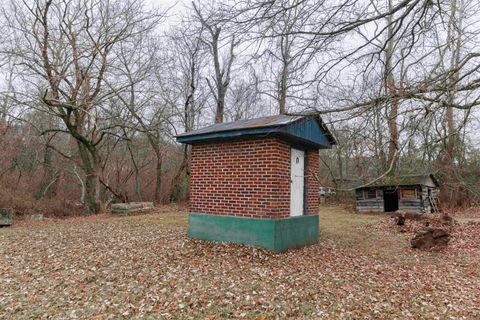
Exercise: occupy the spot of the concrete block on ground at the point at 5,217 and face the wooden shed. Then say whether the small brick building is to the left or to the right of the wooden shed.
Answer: right

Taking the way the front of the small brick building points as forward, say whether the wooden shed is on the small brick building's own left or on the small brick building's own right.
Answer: on the small brick building's own left

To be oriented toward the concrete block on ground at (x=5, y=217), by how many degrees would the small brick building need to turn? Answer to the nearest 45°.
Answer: approximately 135° to its right

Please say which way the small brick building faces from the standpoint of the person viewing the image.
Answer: facing the viewer and to the right of the viewer
